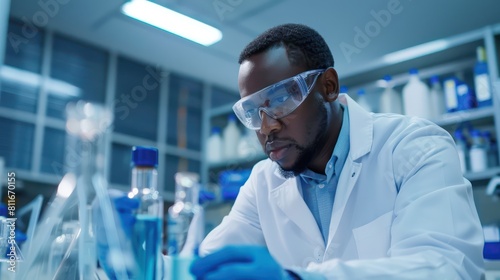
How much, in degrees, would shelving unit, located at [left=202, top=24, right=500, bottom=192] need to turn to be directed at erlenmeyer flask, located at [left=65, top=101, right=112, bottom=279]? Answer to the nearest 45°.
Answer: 0° — it already faces it

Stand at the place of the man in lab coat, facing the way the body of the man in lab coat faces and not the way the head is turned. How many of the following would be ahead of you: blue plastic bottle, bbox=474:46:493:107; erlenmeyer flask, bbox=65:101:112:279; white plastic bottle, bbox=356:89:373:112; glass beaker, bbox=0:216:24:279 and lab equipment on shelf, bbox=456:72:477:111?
2

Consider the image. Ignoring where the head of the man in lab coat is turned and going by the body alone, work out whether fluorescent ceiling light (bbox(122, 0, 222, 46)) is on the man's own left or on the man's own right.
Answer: on the man's own right

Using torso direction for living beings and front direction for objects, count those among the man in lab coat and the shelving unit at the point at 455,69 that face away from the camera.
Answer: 0

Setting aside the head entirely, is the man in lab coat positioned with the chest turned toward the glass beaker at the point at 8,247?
yes

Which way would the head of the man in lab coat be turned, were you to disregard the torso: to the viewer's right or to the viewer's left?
to the viewer's left

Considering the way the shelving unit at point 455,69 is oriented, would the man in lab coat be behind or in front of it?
in front

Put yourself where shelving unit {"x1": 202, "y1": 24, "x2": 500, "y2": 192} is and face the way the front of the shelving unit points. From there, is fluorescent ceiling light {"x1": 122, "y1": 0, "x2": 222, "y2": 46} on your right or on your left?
on your right

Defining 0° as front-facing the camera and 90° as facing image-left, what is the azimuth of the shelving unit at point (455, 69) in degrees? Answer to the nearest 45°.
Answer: approximately 45°

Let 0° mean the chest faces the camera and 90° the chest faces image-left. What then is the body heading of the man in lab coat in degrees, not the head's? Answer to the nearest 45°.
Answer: approximately 45°

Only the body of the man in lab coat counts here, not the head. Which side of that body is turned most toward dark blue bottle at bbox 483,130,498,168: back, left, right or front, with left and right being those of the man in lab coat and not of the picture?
back
